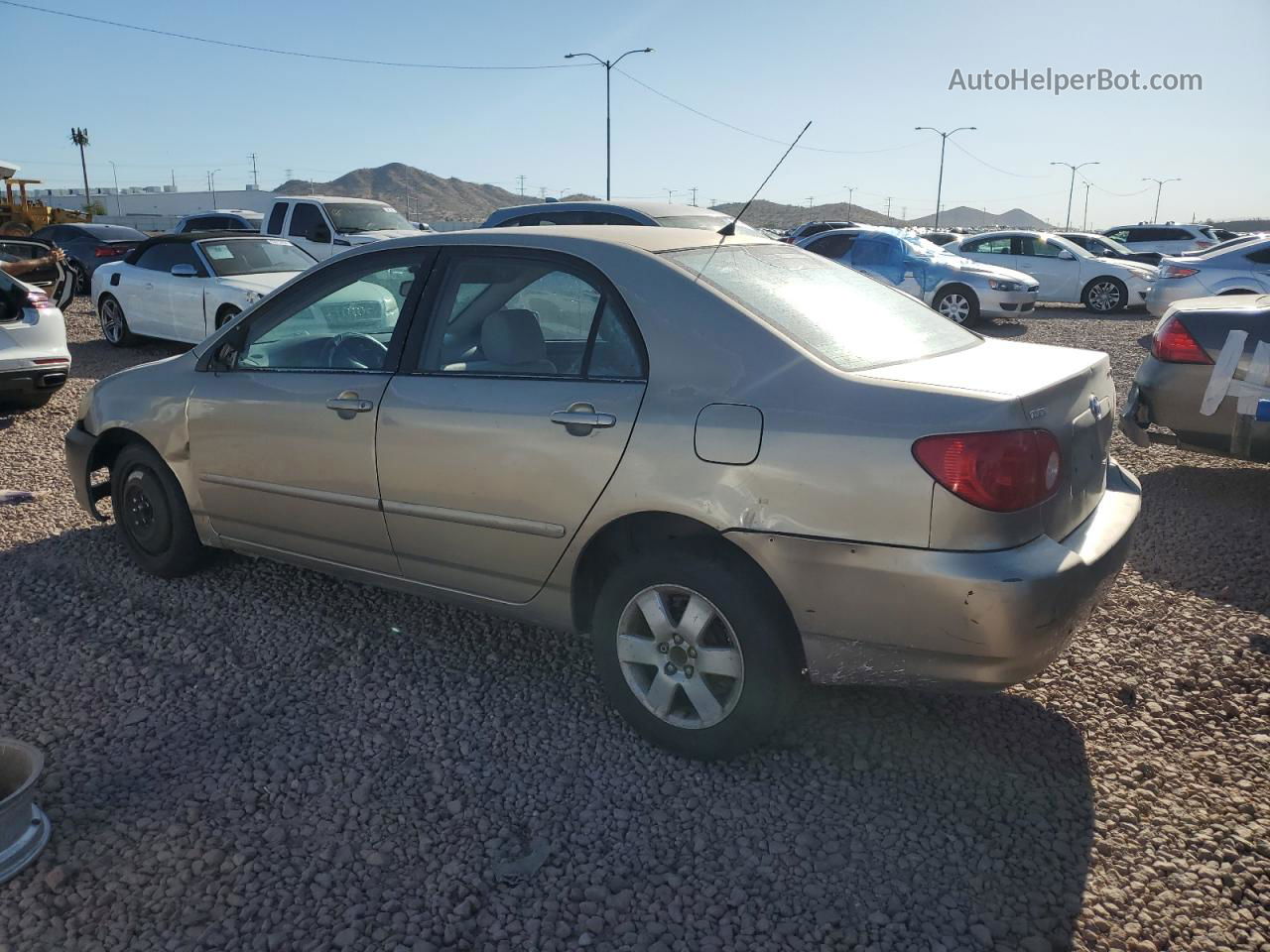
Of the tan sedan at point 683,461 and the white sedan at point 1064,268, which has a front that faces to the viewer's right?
the white sedan

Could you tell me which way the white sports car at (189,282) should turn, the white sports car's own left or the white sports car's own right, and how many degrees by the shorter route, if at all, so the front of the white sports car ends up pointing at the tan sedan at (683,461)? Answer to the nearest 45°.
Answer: approximately 45° to the white sports car's own right

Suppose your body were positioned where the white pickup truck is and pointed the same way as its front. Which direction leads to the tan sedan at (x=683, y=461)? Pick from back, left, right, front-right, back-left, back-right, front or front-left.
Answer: front-right

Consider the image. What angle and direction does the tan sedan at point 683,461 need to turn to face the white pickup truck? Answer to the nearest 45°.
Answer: approximately 45° to its right

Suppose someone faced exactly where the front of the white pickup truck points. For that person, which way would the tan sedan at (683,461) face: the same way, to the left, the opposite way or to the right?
the opposite way

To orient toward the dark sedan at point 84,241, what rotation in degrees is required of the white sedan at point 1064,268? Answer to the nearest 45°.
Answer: approximately 180°

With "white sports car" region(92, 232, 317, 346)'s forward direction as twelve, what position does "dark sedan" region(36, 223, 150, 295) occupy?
The dark sedan is roughly at 7 o'clock from the white sports car.

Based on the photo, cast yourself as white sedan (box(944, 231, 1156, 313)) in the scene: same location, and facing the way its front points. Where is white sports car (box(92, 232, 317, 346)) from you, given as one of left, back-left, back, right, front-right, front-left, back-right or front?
back-right

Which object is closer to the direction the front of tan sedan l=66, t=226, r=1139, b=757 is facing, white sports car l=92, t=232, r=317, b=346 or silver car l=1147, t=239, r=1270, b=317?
the white sports car

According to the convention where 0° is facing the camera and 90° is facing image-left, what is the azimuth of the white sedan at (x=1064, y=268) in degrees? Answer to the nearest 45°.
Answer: approximately 270°

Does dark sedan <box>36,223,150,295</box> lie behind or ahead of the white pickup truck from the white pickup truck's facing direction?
behind

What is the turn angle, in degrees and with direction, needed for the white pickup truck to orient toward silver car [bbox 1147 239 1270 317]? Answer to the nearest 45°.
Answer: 0° — it already faces it

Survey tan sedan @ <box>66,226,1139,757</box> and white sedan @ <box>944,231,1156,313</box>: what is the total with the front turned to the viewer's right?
1
